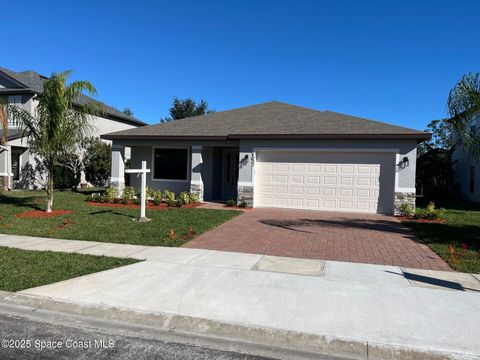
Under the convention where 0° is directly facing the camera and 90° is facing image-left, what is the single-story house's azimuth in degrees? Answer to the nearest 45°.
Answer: approximately 0°

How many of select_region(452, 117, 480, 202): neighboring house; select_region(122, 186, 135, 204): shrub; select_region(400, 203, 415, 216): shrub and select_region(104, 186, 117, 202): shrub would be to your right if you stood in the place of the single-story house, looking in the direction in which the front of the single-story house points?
2

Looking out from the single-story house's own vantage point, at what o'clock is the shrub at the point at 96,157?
The shrub is roughly at 4 o'clock from the single-story house.

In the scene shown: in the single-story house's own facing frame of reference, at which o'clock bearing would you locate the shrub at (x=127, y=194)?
The shrub is roughly at 3 o'clock from the single-story house.

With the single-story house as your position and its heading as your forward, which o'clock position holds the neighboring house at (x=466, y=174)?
The neighboring house is roughly at 8 o'clock from the single-story house.

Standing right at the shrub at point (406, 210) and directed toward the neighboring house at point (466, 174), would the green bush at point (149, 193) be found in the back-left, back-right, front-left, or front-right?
back-left

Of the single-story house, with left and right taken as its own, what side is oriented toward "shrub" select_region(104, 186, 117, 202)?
right

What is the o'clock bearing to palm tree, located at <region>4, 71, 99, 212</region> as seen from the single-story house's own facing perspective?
The palm tree is roughly at 2 o'clock from the single-story house.
